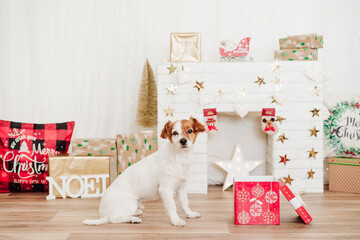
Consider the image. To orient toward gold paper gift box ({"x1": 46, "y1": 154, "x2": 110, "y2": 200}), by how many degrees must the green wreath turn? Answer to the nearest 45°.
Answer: approximately 45° to its right

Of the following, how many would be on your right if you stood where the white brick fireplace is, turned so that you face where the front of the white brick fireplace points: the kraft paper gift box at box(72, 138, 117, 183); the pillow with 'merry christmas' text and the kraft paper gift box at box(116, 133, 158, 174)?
3

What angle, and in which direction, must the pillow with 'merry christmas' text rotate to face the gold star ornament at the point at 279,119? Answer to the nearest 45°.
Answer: approximately 90° to its left

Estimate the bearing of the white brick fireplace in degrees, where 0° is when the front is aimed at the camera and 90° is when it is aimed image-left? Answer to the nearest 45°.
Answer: approximately 0°

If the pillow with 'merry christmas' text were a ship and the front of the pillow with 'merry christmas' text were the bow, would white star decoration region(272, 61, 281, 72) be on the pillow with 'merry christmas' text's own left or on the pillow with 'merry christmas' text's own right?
on the pillow with 'merry christmas' text's own left

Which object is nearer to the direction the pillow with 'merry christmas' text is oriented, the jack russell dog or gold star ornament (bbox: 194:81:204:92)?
the jack russell dog

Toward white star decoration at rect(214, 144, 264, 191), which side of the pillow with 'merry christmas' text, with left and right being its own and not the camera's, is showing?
left

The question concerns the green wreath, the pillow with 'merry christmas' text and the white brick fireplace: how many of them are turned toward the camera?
3

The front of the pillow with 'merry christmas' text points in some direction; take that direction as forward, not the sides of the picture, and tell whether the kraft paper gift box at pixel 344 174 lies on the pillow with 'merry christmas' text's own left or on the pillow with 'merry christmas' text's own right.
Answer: on the pillow with 'merry christmas' text's own left
